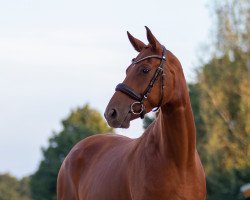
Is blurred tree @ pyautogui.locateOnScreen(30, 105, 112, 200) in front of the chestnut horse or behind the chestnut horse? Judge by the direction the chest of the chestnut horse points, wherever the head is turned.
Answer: behind

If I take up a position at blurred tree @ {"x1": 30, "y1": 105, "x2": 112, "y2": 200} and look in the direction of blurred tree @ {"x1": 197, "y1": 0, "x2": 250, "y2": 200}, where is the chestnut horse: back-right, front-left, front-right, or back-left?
front-right

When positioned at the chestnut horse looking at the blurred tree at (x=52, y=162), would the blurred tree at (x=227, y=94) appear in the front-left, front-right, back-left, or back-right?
front-right

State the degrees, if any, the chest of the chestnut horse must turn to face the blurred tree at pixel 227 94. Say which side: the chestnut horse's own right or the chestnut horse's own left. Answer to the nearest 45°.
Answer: approximately 135° to the chestnut horse's own left

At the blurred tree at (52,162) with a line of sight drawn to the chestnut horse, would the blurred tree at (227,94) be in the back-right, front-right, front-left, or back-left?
front-left
